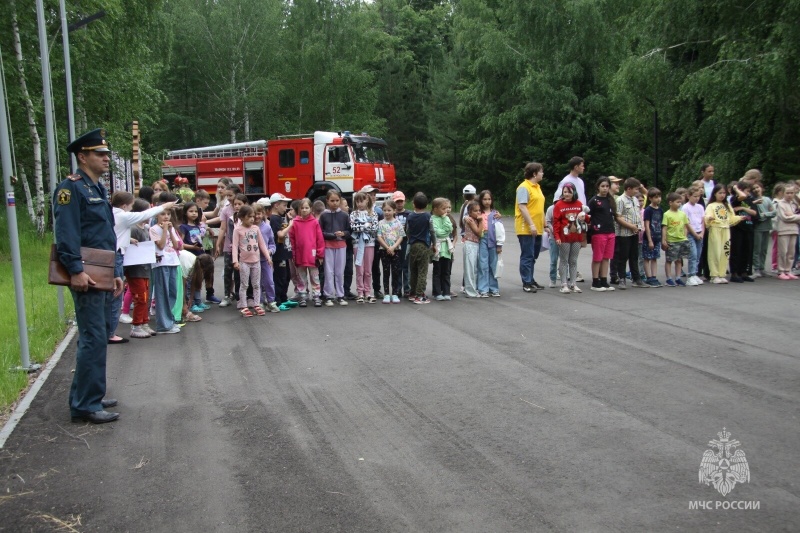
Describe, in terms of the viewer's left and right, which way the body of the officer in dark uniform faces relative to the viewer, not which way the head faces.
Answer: facing to the right of the viewer

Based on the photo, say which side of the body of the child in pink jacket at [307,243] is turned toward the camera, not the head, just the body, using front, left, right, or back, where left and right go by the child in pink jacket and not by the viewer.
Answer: front

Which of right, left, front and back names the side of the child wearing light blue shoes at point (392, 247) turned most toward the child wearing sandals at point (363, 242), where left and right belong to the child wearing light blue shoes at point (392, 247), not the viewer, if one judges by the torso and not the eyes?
right

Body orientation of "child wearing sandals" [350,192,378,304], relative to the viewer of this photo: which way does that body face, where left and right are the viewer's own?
facing the viewer

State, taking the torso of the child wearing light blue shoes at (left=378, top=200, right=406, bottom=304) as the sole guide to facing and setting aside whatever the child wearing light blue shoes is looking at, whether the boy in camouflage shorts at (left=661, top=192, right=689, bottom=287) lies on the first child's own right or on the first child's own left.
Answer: on the first child's own left

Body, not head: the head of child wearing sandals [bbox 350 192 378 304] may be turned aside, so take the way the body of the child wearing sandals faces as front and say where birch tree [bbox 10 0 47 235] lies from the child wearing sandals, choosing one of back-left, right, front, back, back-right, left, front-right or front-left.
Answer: back-right

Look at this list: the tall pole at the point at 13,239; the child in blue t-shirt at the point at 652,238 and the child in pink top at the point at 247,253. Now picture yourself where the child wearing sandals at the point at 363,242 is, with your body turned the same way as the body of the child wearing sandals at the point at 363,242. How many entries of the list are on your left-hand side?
1

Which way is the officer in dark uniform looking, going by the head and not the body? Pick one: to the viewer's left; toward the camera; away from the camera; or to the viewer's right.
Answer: to the viewer's right

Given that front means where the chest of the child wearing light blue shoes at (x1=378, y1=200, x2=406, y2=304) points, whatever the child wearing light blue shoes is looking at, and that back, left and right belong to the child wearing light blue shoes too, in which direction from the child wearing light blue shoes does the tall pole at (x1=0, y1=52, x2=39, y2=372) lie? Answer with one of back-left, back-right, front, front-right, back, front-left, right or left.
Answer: front-right

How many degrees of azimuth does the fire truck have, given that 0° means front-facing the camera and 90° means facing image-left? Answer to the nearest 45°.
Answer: approximately 315°

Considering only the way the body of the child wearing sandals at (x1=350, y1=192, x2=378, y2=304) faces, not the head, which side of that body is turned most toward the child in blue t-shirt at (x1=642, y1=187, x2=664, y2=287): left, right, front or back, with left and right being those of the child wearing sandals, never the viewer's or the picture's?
left
